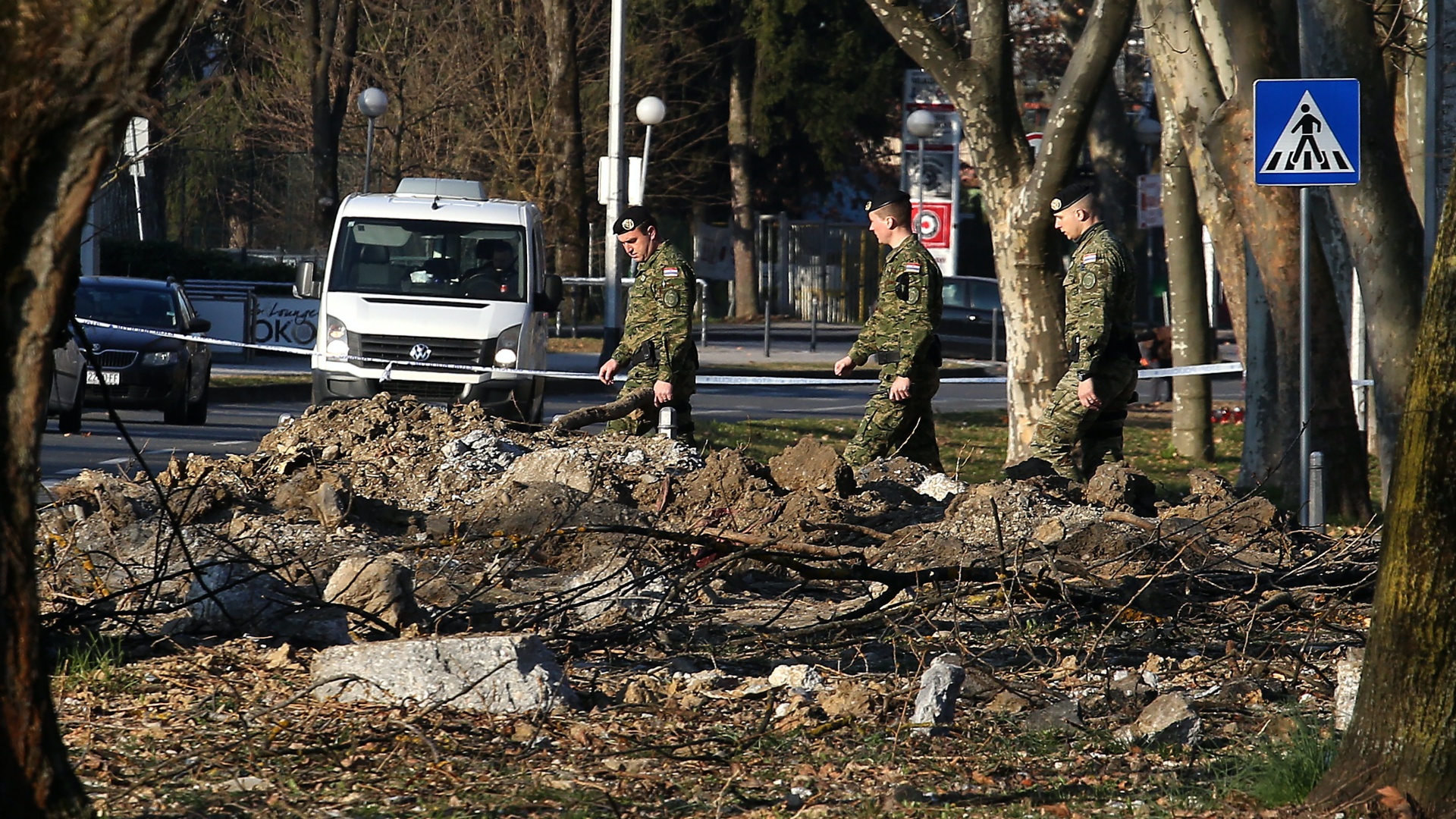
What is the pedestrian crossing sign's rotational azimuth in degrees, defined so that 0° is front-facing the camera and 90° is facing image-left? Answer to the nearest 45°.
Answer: approximately 0°

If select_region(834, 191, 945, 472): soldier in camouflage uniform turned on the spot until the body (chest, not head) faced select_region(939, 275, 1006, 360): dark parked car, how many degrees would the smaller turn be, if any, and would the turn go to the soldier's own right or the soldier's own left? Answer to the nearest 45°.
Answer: approximately 90° to the soldier's own right

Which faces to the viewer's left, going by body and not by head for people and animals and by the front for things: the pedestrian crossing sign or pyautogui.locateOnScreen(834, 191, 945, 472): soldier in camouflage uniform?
the soldier in camouflage uniform

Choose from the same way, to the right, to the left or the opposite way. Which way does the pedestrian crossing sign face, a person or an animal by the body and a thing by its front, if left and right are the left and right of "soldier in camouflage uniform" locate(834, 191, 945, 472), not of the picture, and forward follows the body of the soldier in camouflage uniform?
to the left

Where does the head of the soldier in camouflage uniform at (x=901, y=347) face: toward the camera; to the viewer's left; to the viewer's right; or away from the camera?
to the viewer's left

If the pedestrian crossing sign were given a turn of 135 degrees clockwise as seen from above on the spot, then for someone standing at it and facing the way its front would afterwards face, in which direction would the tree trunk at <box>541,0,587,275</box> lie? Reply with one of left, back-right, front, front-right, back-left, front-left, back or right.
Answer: front

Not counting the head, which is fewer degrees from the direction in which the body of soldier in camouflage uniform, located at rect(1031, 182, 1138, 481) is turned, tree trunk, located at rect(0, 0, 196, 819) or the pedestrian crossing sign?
the tree trunk

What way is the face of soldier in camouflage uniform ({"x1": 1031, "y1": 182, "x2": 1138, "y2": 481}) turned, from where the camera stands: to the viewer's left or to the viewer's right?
to the viewer's left

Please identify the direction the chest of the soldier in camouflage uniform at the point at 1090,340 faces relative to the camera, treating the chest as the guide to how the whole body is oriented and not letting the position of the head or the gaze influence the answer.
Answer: to the viewer's left

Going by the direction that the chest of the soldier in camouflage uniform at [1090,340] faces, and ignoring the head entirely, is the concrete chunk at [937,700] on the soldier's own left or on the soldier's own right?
on the soldier's own left

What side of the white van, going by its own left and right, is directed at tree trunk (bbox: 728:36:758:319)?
back

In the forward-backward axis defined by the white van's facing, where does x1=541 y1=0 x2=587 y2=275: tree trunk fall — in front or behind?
behind

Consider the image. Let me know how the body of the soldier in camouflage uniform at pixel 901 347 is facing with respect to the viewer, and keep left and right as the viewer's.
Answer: facing to the left of the viewer

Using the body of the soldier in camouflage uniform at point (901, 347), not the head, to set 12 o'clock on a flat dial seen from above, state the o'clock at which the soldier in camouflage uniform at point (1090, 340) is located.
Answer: the soldier in camouflage uniform at point (1090, 340) is roughly at 7 o'clock from the soldier in camouflage uniform at point (901, 347).
